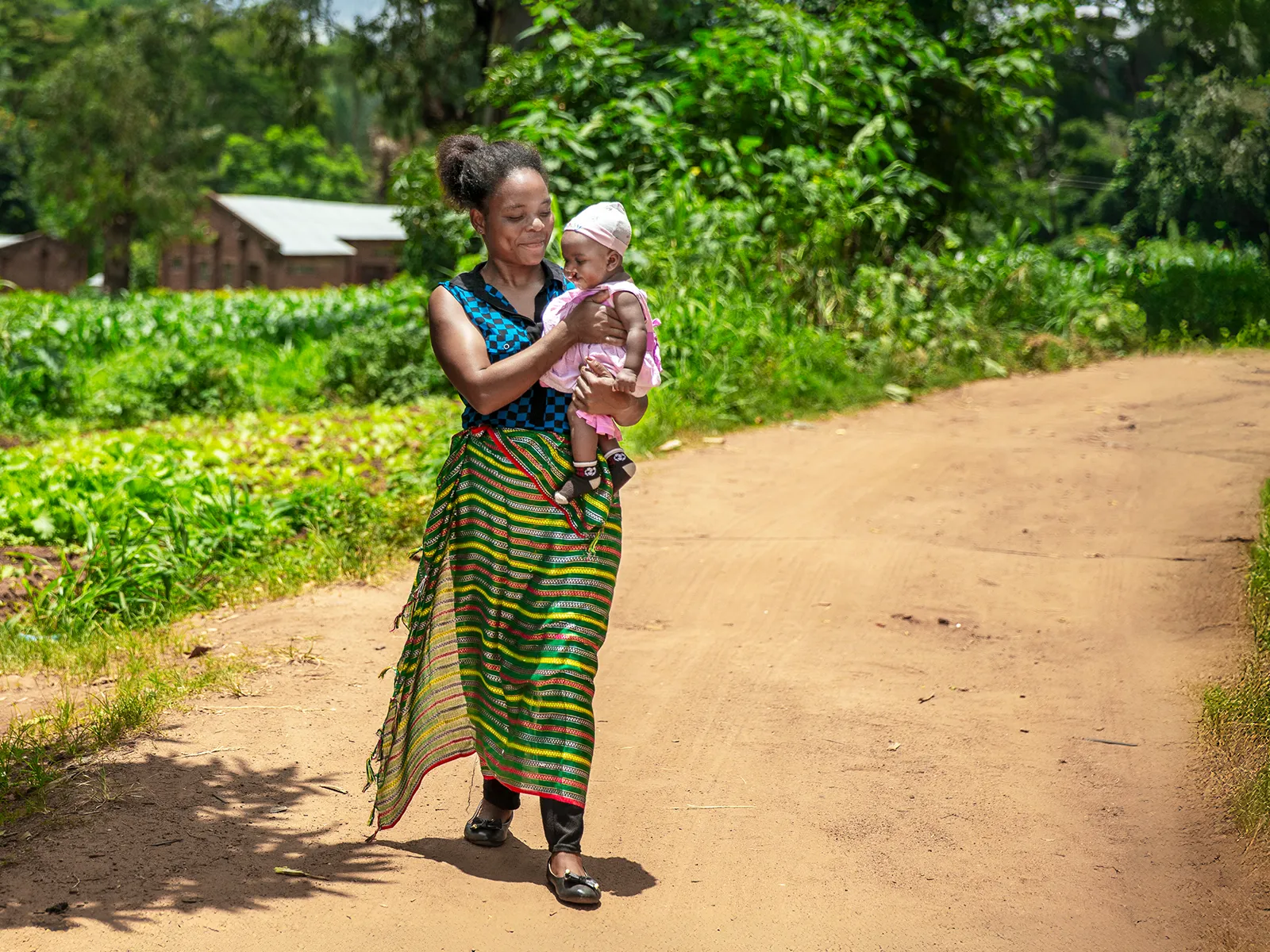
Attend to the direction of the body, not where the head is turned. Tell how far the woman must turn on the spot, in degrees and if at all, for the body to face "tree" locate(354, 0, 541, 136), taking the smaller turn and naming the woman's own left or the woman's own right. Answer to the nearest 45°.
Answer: approximately 135° to the woman's own left

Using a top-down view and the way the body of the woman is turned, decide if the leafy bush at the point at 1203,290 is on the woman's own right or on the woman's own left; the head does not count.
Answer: on the woman's own left

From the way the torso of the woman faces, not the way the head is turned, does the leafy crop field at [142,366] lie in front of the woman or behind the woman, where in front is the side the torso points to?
behind

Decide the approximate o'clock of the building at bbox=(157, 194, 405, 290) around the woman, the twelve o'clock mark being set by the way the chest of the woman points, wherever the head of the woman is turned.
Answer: The building is roughly at 7 o'clock from the woman.

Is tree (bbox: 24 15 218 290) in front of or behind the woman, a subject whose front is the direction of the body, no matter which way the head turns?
behind

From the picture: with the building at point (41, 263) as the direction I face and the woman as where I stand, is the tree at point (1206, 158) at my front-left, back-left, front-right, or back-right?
front-right

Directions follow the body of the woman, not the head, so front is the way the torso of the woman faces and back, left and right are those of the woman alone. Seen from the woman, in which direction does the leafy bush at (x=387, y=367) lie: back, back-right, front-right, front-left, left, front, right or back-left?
back-left

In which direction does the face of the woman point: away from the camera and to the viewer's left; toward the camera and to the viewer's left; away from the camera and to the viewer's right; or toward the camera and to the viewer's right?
toward the camera and to the viewer's right

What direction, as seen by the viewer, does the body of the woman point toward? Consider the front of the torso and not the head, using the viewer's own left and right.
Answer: facing the viewer and to the right of the viewer

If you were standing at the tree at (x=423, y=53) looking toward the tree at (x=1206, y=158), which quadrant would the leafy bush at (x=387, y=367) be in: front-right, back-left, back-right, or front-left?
front-right
